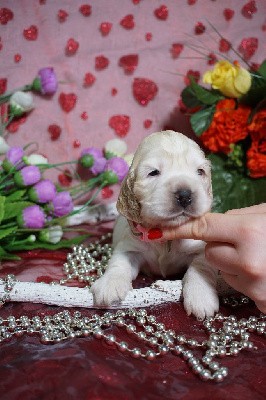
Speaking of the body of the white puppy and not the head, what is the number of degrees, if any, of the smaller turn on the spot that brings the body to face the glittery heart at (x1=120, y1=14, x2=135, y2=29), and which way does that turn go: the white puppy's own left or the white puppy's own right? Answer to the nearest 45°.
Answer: approximately 180°

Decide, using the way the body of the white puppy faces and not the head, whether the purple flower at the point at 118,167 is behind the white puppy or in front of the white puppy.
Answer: behind

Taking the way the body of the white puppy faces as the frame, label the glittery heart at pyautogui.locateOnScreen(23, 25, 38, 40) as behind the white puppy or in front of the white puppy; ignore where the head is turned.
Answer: behind

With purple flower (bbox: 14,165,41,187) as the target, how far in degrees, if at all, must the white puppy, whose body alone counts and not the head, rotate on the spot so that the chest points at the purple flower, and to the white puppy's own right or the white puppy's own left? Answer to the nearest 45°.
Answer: approximately 135° to the white puppy's own right

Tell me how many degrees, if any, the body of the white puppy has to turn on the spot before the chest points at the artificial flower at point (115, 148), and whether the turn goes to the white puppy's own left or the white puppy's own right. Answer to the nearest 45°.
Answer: approximately 180°

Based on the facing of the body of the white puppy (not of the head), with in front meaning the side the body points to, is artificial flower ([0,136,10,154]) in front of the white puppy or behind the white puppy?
behind

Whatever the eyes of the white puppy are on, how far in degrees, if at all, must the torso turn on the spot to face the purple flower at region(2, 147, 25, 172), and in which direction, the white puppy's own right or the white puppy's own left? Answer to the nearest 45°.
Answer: approximately 135° to the white puppy's own right

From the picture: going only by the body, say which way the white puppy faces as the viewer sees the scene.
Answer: toward the camera

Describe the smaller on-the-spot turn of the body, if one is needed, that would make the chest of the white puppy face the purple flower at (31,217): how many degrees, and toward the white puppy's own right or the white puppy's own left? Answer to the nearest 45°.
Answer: approximately 135° to the white puppy's own right

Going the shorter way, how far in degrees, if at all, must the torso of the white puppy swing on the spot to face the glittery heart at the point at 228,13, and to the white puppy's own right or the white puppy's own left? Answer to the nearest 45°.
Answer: approximately 180°
